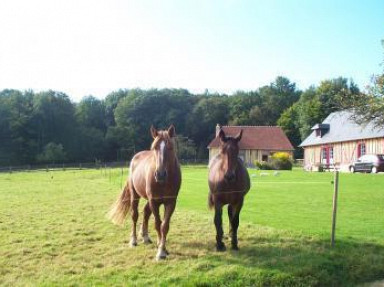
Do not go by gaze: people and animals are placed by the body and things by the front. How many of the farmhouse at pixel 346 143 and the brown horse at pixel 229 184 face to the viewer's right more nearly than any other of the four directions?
0

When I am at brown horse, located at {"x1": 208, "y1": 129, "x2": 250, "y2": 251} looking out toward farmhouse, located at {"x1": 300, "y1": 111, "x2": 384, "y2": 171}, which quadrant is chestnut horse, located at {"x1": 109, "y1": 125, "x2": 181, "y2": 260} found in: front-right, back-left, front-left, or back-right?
back-left

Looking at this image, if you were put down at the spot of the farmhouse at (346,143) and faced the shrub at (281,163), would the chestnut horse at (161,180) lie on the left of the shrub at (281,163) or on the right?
left

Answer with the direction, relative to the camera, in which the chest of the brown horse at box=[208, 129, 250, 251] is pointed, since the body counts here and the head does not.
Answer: toward the camera

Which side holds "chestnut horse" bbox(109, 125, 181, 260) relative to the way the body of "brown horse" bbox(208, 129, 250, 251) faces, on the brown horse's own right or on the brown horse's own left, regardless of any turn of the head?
on the brown horse's own right

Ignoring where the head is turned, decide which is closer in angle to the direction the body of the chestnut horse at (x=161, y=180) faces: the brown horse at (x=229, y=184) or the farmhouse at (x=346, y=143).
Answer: the brown horse

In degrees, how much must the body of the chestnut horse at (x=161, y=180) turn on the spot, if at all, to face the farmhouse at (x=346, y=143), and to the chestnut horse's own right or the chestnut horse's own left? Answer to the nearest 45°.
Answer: approximately 90° to the chestnut horse's own left

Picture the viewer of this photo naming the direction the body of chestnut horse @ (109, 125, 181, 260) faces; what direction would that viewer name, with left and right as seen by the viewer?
facing the viewer and to the right of the viewer

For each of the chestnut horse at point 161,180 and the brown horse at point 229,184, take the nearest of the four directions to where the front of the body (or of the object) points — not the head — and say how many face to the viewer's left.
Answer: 0

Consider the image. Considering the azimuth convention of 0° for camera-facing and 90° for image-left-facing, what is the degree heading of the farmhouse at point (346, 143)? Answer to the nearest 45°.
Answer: approximately 45°

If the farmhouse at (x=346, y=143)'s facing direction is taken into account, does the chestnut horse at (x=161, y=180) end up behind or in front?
in front
